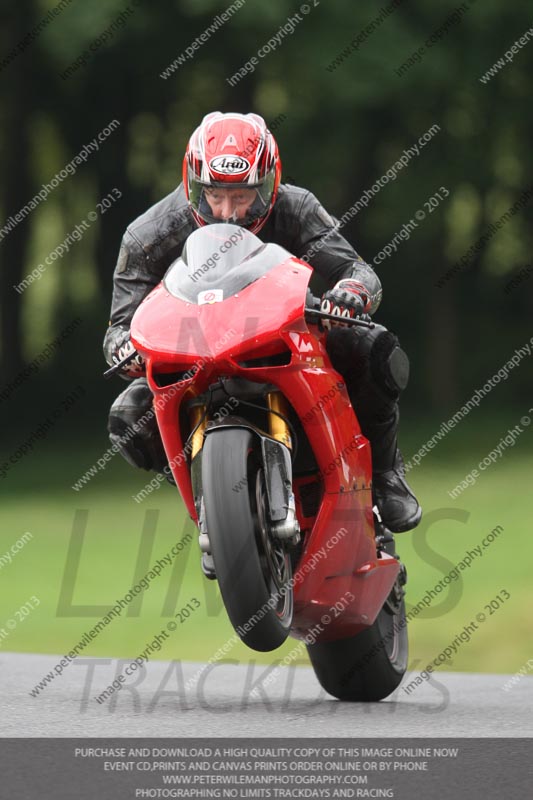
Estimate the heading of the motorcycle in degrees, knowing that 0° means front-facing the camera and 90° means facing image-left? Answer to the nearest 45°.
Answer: approximately 0°
